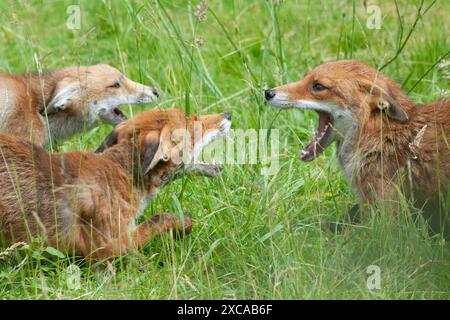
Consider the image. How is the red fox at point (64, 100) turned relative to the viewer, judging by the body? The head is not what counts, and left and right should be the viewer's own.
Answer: facing to the right of the viewer

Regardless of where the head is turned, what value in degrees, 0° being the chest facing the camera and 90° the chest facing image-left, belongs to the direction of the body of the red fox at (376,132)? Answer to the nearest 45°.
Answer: approximately 90°

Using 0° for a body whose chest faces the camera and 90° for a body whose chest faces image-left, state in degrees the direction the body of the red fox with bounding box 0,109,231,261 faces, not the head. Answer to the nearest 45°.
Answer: approximately 270°

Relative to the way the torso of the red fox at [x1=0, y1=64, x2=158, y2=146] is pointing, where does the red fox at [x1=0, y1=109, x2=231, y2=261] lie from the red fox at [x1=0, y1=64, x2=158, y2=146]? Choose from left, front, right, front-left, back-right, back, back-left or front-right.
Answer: right

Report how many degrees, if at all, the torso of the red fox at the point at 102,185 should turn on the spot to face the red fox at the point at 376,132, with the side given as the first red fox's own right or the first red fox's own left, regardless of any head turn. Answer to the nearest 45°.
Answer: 0° — it already faces it

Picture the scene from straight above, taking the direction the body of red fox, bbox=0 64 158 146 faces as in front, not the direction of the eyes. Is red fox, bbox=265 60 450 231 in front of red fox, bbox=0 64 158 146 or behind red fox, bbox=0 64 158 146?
in front

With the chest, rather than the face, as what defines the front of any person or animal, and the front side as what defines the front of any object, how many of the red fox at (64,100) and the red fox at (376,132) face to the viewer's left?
1

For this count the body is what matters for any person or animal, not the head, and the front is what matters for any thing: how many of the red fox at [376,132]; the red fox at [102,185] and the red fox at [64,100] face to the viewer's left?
1
